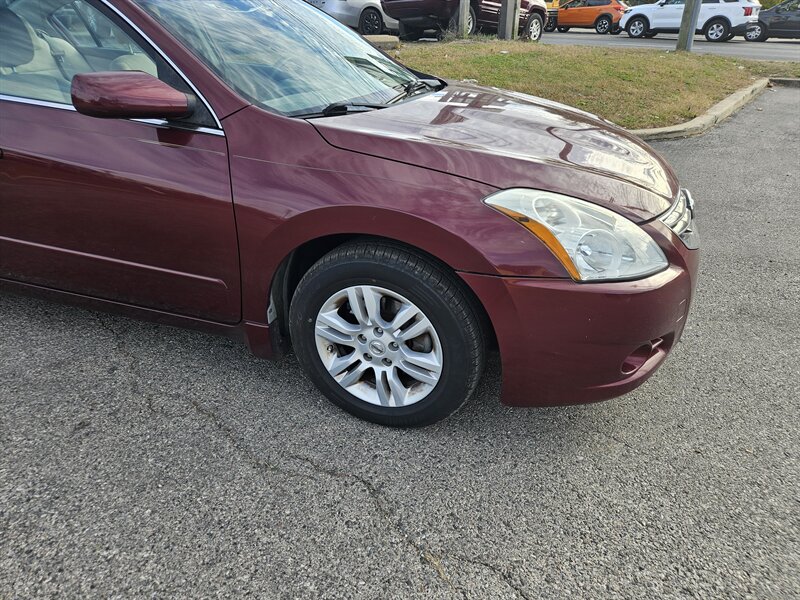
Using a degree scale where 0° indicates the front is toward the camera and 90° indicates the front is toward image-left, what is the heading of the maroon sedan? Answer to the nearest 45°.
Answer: approximately 315°

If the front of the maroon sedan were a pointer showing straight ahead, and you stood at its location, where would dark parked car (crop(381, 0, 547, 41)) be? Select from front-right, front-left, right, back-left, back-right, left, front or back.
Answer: back-left
